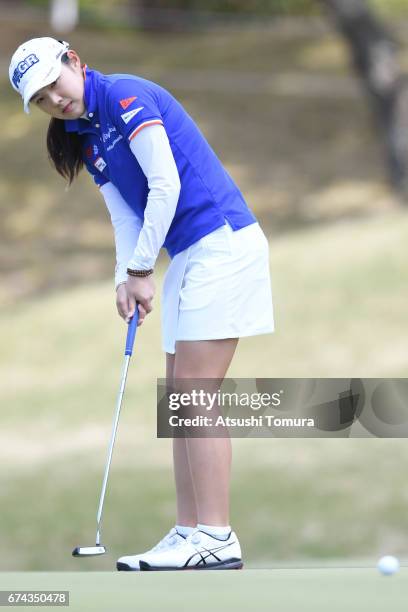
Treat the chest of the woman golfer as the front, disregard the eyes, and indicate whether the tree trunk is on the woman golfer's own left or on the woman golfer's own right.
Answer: on the woman golfer's own right

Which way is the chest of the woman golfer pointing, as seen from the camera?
to the viewer's left
